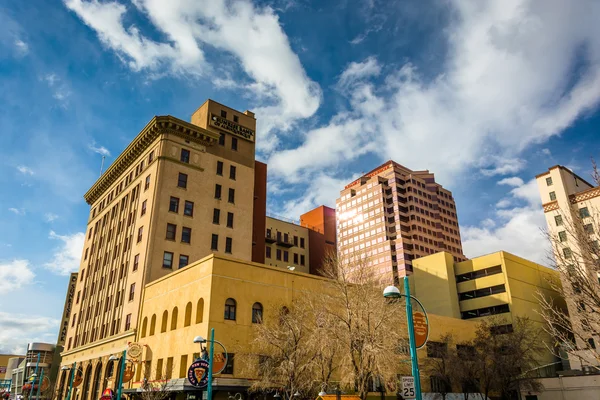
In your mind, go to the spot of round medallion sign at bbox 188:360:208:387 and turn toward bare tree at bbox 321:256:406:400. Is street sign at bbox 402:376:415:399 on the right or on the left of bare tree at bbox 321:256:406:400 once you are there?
right

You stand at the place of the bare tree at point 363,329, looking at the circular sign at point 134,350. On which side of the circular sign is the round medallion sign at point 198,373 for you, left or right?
left

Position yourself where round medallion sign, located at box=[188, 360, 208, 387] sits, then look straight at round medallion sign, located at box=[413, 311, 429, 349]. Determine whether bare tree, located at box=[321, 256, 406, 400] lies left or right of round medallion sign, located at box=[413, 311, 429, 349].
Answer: left

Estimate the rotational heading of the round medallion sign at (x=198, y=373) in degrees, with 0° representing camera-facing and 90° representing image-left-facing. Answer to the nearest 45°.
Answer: approximately 0°

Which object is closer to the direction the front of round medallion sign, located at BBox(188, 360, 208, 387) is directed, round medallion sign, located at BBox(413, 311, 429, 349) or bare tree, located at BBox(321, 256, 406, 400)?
the round medallion sign

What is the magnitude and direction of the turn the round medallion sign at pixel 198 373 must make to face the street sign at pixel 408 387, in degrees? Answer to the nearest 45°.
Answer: approximately 45° to its left

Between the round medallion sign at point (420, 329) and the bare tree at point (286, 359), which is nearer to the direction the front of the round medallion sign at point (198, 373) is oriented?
the round medallion sign

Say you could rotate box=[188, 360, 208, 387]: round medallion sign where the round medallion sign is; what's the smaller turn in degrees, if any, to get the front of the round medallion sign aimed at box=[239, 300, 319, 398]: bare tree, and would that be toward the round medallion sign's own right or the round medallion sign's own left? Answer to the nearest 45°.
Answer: approximately 90° to the round medallion sign's own left

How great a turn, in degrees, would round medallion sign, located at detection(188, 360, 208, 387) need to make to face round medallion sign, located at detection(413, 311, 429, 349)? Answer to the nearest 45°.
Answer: approximately 45° to its left

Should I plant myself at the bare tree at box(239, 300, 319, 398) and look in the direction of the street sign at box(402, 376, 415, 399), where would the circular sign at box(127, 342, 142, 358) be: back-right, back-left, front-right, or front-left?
back-right

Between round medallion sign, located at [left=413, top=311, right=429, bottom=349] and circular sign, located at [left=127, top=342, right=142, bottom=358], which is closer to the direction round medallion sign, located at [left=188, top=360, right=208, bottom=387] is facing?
the round medallion sign

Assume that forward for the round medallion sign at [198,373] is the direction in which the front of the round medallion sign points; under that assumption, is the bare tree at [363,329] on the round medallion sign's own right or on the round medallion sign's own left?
on the round medallion sign's own left

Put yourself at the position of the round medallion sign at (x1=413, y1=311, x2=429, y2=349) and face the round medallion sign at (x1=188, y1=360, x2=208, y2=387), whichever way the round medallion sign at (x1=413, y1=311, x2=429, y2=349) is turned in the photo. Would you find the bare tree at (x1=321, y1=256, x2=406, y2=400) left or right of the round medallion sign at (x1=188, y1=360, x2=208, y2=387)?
right
